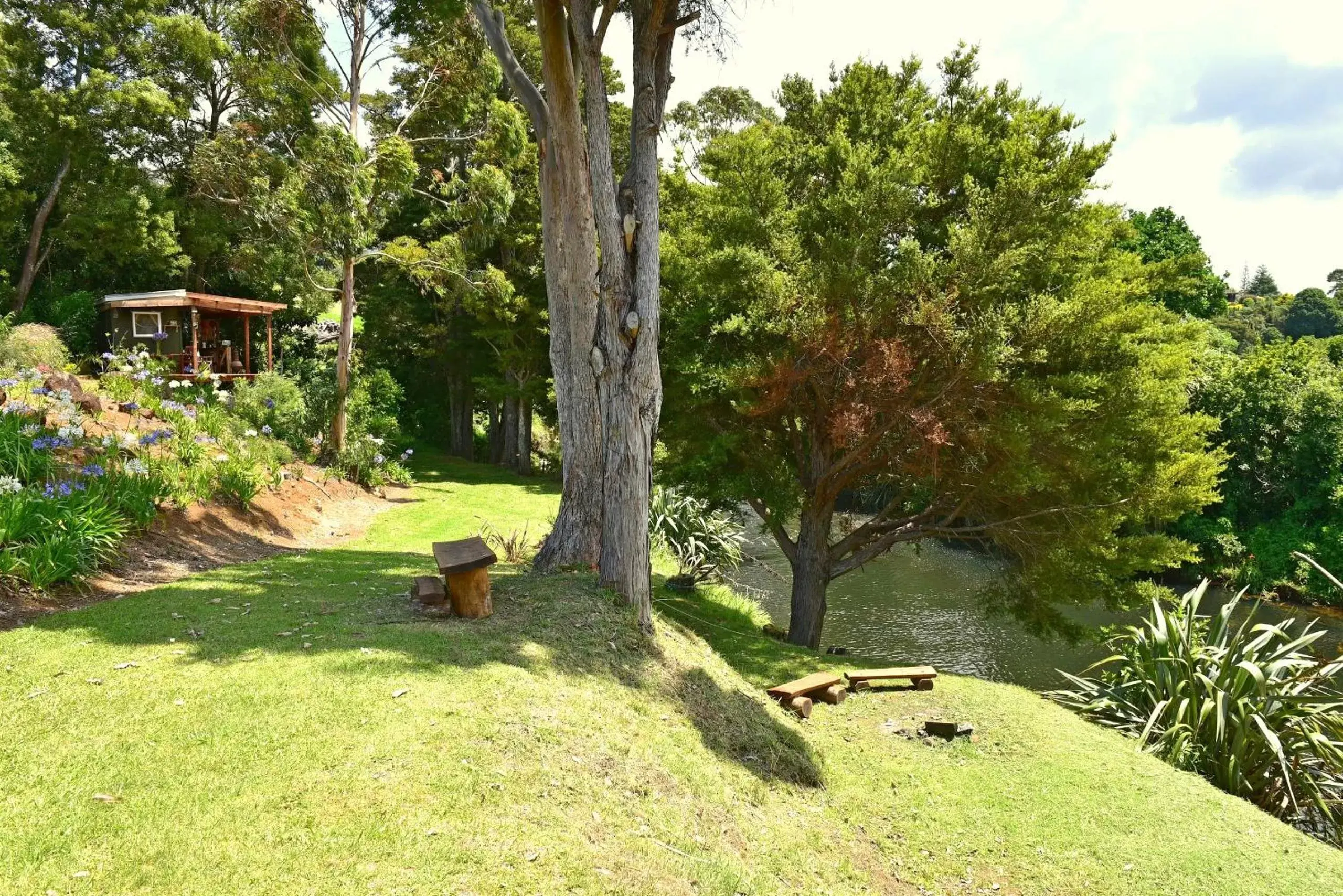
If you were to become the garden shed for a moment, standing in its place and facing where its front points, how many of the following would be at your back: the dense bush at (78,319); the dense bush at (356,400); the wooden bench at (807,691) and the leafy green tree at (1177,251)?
1

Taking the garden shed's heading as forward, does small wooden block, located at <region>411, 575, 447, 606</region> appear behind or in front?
in front

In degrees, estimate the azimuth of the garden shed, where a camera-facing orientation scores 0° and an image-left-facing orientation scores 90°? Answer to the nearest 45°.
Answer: approximately 315°

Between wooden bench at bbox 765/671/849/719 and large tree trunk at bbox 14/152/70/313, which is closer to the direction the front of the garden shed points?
the wooden bench

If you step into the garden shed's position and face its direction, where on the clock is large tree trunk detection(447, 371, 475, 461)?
The large tree trunk is roughly at 10 o'clock from the garden shed.

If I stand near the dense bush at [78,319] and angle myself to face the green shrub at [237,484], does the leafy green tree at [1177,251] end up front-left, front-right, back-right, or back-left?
front-left

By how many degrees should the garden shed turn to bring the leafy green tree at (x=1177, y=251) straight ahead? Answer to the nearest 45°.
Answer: approximately 45° to its left

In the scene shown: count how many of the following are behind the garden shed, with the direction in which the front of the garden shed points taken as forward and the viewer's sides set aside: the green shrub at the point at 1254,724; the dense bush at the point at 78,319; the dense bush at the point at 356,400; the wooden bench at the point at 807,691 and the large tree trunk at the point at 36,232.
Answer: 2

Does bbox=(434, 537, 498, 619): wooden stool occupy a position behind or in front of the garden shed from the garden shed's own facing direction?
in front

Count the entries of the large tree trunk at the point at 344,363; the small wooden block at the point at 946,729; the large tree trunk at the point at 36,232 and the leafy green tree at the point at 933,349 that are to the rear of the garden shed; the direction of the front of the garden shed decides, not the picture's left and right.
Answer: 1

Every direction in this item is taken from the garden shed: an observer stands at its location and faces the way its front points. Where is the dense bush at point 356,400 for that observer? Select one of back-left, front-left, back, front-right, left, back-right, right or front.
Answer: front

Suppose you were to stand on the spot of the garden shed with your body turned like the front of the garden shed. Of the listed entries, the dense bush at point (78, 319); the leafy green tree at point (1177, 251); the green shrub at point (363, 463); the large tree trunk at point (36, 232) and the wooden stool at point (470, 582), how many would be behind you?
2

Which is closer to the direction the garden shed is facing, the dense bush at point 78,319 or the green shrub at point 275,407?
the green shrub

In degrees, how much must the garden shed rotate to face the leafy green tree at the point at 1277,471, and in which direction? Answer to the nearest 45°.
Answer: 0° — it already faces it
